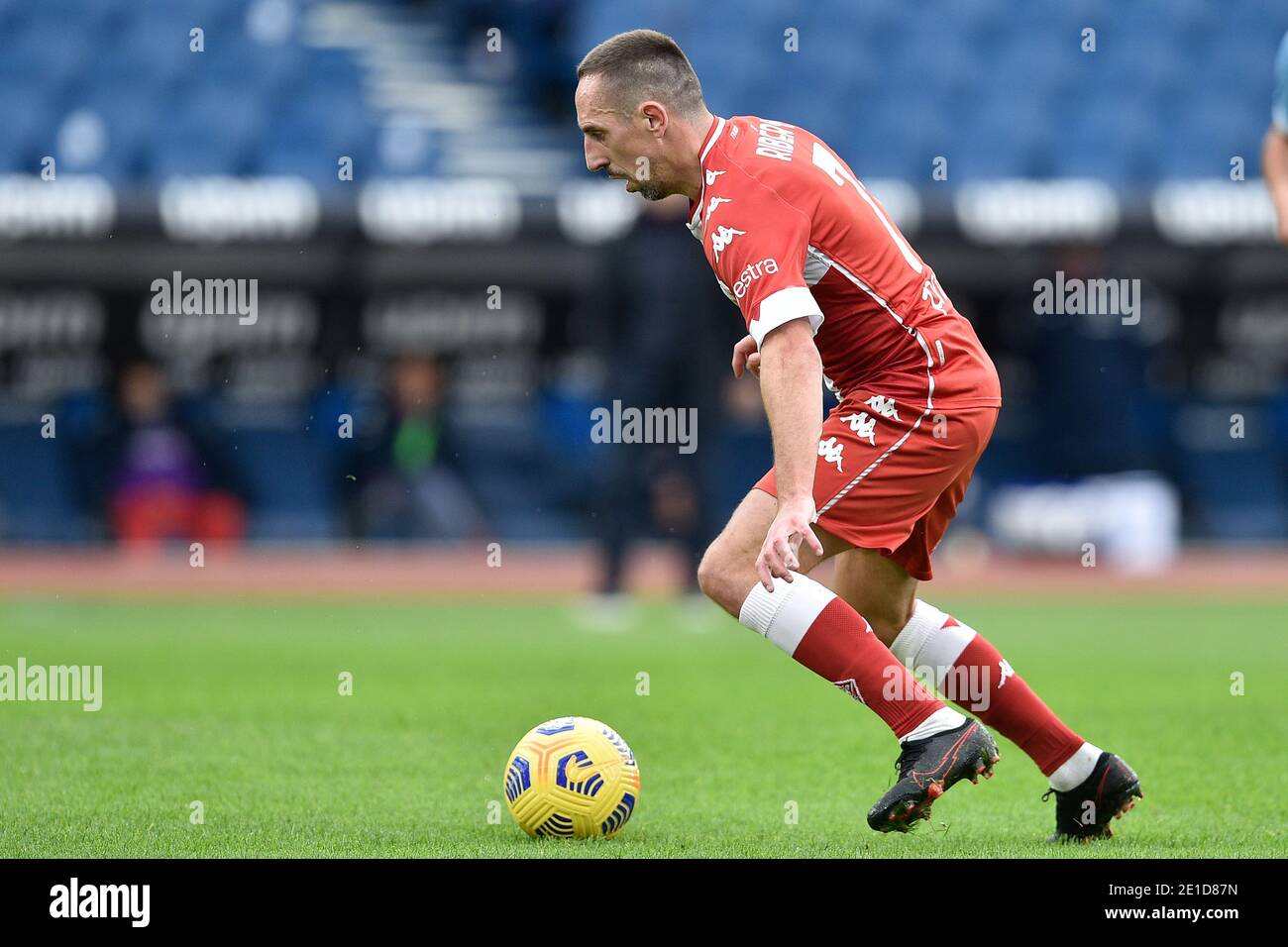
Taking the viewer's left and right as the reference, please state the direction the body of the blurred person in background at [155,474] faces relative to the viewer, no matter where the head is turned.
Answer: facing the viewer

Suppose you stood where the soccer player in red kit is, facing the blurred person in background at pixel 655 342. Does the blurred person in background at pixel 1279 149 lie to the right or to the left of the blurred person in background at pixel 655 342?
right

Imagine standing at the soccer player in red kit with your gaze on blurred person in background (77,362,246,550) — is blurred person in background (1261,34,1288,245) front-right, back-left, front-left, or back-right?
front-right

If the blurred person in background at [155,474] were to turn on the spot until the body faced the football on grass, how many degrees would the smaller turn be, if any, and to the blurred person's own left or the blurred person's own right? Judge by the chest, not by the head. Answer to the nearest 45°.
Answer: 0° — they already face it

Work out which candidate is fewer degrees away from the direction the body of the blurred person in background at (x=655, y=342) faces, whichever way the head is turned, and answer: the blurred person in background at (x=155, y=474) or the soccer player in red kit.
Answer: the soccer player in red kit

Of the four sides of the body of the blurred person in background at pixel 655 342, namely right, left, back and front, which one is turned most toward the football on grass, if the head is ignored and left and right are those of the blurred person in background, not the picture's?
front

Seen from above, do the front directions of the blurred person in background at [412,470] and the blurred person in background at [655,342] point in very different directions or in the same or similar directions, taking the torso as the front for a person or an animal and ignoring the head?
same or similar directions

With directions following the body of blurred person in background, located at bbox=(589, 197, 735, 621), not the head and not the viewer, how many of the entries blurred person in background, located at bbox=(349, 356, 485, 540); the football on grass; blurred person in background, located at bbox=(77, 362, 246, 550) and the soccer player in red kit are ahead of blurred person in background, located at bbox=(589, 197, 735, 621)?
2

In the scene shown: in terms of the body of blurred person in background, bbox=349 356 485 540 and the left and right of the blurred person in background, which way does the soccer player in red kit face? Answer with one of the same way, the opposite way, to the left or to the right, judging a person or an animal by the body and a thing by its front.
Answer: to the right

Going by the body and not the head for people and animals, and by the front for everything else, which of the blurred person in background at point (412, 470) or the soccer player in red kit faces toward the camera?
the blurred person in background

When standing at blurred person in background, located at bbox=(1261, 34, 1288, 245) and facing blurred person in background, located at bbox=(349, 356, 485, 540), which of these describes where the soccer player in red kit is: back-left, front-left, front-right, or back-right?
back-left

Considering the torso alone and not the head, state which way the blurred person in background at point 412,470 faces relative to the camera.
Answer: toward the camera

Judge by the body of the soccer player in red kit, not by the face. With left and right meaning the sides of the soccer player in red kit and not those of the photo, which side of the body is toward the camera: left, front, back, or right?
left

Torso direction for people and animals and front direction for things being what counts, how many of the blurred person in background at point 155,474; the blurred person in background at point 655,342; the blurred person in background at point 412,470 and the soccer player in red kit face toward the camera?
3

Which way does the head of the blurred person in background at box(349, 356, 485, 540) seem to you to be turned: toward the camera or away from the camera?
toward the camera

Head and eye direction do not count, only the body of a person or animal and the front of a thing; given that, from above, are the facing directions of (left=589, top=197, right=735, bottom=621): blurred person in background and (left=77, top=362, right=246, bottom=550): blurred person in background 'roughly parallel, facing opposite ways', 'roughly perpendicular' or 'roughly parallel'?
roughly parallel

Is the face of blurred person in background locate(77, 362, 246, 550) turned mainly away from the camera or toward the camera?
toward the camera

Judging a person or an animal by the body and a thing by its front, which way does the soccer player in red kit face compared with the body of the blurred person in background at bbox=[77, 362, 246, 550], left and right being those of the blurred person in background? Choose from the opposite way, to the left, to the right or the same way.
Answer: to the right

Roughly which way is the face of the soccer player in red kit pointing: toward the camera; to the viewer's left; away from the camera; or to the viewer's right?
to the viewer's left

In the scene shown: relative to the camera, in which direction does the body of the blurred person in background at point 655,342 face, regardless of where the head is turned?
toward the camera

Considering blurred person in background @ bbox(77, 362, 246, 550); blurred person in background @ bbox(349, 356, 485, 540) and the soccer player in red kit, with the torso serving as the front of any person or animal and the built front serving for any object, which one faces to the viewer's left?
the soccer player in red kit
